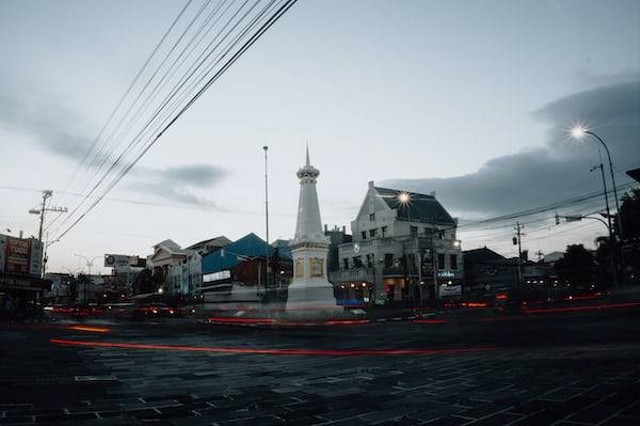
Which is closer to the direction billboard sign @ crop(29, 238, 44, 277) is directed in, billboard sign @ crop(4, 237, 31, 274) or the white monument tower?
the white monument tower

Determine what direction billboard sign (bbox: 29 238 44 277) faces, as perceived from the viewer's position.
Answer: facing the viewer and to the right of the viewer

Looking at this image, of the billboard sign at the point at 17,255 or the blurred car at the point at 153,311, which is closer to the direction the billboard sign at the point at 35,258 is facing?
the blurred car

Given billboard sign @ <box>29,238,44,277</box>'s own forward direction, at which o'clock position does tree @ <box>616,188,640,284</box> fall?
The tree is roughly at 12 o'clock from the billboard sign.

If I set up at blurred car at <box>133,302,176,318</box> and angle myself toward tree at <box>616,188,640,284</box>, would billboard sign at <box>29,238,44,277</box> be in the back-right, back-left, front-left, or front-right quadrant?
back-left

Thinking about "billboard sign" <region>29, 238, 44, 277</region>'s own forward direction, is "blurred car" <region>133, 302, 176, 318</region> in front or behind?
in front
